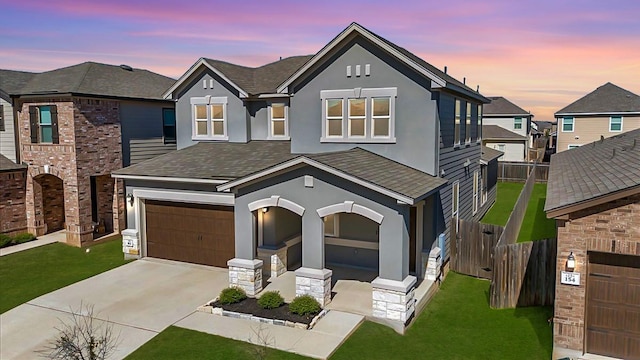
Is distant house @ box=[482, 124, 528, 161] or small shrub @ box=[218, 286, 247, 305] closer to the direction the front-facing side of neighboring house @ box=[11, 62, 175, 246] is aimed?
the small shrub

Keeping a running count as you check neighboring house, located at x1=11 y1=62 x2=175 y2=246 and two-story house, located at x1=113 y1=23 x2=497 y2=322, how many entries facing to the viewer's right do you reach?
0

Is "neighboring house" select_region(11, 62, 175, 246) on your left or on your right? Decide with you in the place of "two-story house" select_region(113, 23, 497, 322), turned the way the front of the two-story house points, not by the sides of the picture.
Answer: on your right

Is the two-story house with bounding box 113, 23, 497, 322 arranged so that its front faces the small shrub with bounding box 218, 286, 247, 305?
yes

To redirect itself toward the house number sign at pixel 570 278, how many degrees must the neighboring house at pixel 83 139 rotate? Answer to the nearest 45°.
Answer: approximately 90° to its left

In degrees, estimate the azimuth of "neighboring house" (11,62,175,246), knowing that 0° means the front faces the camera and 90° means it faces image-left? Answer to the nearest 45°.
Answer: approximately 45°

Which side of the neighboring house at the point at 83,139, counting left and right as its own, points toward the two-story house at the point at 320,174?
left

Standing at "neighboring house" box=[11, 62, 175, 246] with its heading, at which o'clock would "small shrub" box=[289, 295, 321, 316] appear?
The small shrub is roughly at 10 o'clock from the neighboring house.

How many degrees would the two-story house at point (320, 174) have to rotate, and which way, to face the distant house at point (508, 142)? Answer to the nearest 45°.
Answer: approximately 180°

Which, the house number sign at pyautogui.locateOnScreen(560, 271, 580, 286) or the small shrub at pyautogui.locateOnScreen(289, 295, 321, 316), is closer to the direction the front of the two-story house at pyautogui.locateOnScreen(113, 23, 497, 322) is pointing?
the small shrub

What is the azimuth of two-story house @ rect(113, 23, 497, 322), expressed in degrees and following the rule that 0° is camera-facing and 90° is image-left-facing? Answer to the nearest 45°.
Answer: approximately 45°
